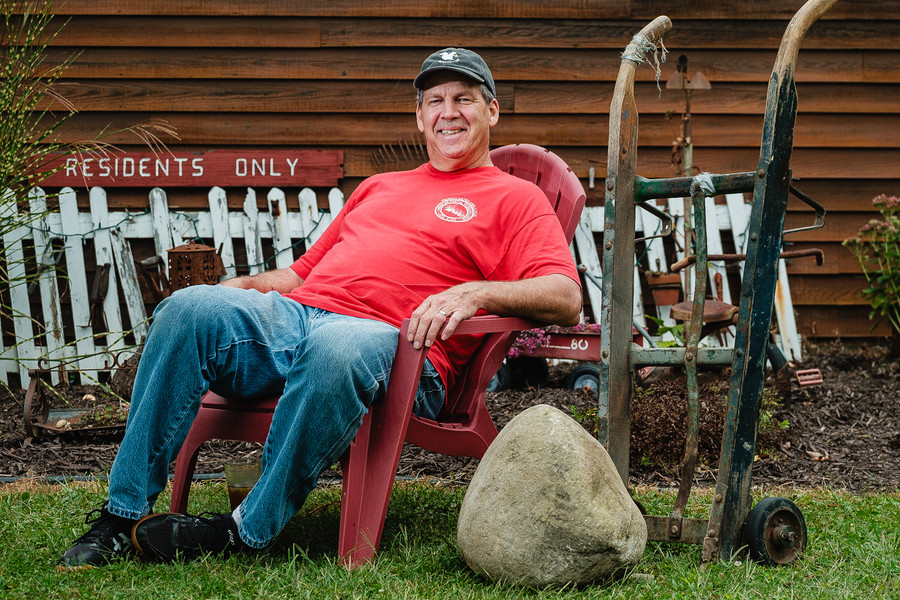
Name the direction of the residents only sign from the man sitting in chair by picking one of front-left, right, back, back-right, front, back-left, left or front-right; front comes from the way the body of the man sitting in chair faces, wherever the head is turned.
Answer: back-right

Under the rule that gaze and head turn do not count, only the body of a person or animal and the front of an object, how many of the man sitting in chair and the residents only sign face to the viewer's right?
0

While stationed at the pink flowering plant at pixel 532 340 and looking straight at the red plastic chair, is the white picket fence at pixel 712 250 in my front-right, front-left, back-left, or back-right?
back-left

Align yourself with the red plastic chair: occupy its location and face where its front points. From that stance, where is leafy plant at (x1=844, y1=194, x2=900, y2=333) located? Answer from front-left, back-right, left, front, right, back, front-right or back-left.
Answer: back

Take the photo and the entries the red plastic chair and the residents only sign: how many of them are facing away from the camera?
0

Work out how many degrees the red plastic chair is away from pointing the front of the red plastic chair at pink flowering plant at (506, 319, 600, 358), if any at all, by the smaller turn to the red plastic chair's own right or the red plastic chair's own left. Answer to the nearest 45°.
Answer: approximately 135° to the red plastic chair's own right

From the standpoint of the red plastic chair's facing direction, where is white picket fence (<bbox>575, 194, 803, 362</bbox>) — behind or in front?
behind

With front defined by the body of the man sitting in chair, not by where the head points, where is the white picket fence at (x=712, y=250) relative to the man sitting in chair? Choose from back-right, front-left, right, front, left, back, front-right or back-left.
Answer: back
